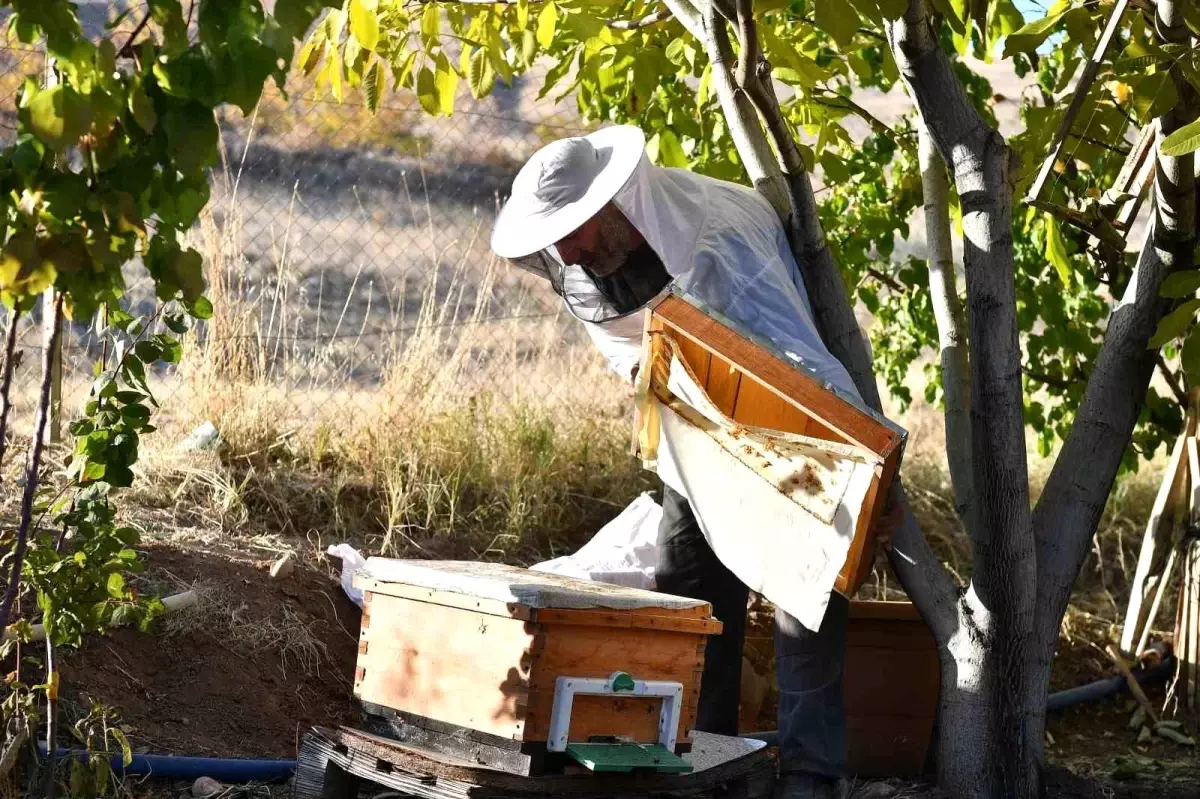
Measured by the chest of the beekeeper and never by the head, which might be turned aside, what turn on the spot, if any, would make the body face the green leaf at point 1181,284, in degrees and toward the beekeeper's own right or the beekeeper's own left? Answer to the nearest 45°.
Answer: approximately 135° to the beekeeper's own left

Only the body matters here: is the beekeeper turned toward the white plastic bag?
no

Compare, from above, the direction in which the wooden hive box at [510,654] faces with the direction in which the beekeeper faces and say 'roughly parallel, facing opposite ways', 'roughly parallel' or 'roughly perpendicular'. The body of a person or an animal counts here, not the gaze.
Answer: roughly perpendicular

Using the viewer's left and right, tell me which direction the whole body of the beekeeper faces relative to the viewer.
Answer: facing the viewer and to the left of the viewer

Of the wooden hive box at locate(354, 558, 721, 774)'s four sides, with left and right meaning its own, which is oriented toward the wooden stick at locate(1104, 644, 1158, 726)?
left

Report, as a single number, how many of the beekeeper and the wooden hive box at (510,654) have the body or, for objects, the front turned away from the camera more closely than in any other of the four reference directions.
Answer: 0

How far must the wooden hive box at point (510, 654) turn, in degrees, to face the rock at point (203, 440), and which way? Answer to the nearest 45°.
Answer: approximately 180°

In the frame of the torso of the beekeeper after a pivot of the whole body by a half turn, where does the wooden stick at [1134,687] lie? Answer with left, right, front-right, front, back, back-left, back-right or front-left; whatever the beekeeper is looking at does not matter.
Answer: front

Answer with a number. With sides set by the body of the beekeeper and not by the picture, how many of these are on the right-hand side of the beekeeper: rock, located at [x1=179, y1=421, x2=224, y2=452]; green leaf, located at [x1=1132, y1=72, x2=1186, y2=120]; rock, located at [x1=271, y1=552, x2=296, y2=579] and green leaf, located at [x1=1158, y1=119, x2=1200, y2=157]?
2

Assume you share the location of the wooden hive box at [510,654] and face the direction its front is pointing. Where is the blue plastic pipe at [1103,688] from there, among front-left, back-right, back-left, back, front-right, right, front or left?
left

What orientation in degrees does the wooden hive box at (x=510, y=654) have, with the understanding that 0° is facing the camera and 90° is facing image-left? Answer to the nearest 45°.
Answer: approximately 315°
